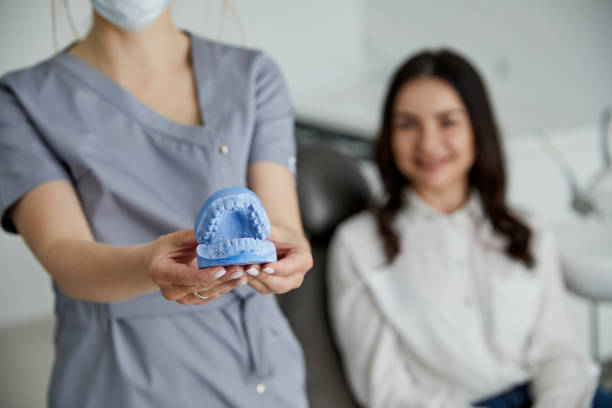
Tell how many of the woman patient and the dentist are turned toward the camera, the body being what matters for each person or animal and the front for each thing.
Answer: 2

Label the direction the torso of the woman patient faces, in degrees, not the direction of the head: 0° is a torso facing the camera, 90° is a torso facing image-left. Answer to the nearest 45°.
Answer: approximately 0°

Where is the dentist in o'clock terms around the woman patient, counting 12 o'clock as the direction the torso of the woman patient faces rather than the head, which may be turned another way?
The dentist is roughly at 1 o'clock from the woman patient.

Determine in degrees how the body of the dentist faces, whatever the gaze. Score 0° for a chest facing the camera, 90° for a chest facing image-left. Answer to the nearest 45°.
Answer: approximately 0°

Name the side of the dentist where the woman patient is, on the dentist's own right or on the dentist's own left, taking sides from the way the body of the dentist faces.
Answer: on the dentist's own left
